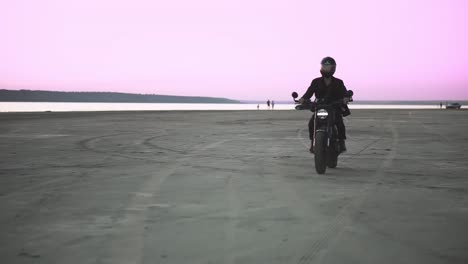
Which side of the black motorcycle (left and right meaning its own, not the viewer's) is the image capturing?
front

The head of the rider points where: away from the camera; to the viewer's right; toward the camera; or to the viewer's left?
toward the camera

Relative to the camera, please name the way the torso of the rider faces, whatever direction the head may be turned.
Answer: toward the camera
